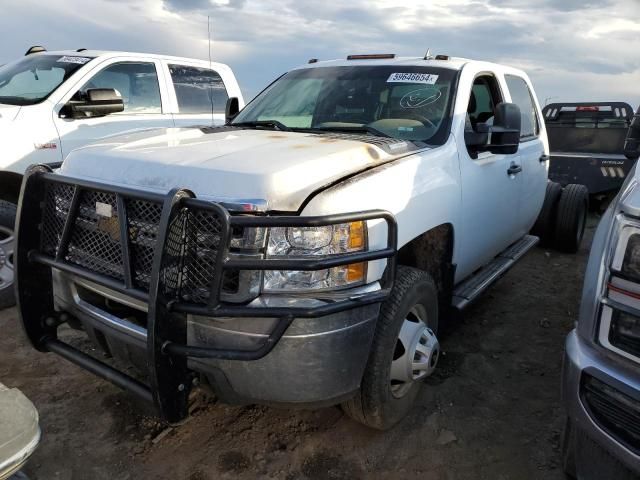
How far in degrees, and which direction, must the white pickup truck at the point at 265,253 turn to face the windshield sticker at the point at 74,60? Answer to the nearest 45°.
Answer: approximately 90° to its right

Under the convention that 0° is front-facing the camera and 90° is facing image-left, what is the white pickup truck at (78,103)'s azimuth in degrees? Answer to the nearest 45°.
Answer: approximately 45°

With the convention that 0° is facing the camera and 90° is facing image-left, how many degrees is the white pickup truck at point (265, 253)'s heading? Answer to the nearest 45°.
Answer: approximately 45°

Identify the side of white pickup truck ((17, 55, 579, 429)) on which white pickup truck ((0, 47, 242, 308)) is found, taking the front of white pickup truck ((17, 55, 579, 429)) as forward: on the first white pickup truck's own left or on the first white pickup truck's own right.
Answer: on the first white pickup truck's own right
